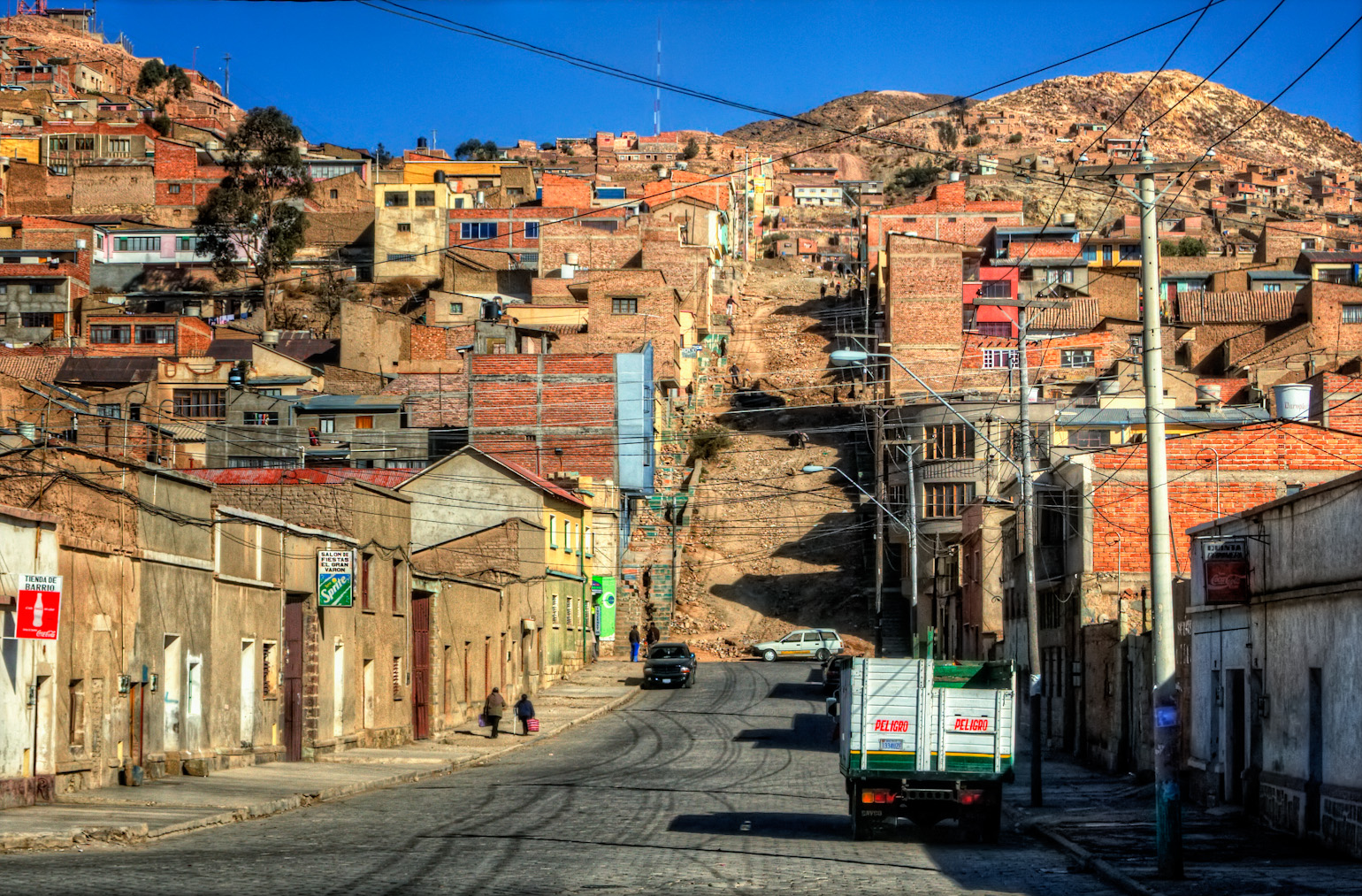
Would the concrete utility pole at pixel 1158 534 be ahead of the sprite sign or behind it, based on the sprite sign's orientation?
ahead

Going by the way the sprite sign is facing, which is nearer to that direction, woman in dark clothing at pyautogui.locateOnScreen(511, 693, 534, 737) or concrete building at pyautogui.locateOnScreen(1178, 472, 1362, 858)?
the concrete building

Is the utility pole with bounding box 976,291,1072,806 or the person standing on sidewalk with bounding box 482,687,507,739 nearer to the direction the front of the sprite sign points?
the utility pole

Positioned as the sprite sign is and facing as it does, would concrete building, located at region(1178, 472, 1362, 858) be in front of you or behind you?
in front

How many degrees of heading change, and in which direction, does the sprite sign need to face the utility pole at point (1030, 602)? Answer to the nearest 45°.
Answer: approximately 45° to its left
